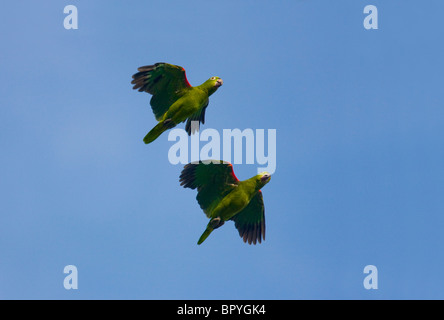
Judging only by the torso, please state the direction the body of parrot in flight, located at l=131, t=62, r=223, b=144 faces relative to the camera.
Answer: to the viewer's right
